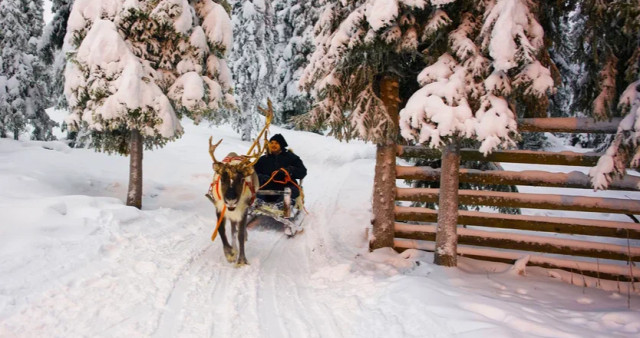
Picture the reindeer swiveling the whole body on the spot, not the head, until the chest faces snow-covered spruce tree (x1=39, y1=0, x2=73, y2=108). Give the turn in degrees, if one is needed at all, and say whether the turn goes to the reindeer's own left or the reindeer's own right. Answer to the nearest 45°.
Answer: approximately 135° to the reindeer's own right

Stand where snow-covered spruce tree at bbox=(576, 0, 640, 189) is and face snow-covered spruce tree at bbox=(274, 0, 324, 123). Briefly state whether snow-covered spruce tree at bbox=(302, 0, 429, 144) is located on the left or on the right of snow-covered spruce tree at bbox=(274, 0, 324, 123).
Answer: left

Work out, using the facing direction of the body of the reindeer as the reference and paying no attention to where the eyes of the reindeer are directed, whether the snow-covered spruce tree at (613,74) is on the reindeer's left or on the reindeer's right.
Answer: on the reindeer's left

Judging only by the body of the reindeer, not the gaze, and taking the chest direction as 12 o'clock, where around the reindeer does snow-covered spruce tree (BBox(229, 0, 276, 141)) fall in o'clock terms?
The snow-covered spruce tree is roughly at 6 o'clock from the reindeer.

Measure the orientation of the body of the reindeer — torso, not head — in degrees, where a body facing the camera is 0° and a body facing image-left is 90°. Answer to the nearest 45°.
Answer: approximately 0°

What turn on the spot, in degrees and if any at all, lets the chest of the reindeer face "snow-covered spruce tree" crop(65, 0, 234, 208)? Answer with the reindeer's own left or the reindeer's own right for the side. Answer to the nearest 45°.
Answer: approximately 135° to the reindeer's own right

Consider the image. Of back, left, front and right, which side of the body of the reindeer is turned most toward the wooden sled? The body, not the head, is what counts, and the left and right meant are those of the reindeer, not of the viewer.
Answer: back

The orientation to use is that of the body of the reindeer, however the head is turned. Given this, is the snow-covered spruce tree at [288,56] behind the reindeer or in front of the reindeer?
behind

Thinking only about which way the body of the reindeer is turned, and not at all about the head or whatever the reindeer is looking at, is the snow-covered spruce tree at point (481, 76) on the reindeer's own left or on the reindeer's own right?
on the reindeer's own left
